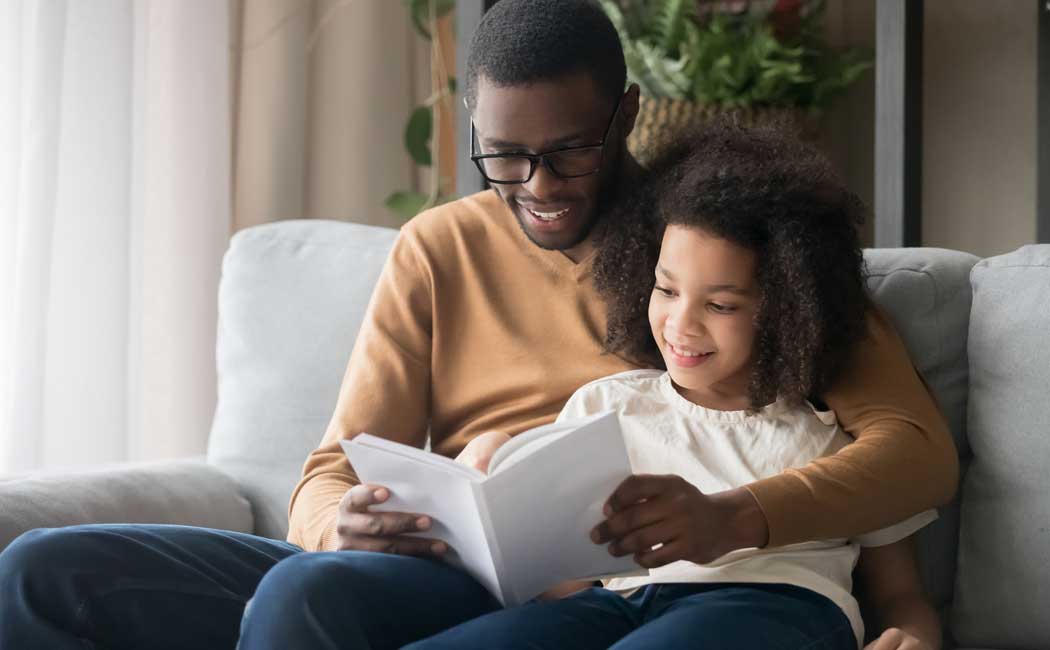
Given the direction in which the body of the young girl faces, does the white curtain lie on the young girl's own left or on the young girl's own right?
on the young girl's own right

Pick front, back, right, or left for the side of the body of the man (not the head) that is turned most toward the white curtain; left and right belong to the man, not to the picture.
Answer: right

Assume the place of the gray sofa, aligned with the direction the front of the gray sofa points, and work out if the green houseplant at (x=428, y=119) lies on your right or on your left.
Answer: on your right

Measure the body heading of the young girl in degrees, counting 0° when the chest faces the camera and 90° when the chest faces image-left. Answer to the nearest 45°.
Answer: approximately 45°

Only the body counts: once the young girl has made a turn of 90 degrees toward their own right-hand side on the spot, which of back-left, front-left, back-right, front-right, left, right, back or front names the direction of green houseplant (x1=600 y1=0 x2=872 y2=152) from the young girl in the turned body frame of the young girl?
front-right

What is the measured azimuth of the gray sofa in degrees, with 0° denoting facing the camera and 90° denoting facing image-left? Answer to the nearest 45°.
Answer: approximately 45°

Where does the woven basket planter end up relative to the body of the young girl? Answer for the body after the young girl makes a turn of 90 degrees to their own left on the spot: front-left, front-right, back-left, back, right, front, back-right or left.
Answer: back-left
